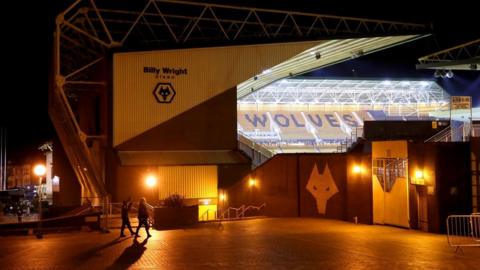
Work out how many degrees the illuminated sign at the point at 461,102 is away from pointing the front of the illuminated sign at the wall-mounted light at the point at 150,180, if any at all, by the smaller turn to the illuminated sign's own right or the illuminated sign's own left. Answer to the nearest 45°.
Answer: approximately 90° to the illuminated sign's own right

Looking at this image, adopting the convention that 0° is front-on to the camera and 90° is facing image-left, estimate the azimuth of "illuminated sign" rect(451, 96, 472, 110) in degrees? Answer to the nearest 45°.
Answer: approximately 0°

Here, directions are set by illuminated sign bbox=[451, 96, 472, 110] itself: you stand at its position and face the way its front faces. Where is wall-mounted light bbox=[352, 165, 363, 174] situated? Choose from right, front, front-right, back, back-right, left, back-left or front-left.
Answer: right

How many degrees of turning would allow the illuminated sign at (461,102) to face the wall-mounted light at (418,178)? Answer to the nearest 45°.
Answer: approximately 45° to its right

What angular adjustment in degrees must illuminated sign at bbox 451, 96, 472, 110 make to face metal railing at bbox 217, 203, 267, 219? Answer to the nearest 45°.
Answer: approximately 90° to its right

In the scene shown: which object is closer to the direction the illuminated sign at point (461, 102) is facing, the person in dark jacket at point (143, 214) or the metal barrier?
the metal barrier

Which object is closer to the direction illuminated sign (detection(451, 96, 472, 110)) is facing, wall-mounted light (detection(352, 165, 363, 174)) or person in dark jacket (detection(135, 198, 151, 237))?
the person in dark jacket

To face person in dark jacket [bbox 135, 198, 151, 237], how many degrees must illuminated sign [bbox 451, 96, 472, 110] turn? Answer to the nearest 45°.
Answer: approximately 45° to its right

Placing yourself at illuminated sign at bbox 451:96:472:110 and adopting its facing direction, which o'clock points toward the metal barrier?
The metal barrier is roughly at 12 o'clock from the illuminated sign.
